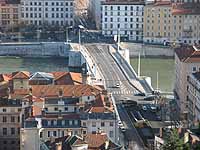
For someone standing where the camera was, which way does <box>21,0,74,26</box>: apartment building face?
facing the viewer

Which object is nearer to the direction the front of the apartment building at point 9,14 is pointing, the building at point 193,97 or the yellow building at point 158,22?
the building

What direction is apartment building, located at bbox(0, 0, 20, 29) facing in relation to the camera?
toward the camera

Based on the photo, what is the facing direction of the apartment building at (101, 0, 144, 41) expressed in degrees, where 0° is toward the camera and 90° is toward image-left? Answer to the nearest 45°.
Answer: approximately 0°

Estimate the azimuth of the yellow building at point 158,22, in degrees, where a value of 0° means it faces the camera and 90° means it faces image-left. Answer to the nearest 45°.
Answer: approximately 0°

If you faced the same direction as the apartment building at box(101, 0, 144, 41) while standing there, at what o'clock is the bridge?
The bridge is roughly at 12 o'clock from the apartment building.

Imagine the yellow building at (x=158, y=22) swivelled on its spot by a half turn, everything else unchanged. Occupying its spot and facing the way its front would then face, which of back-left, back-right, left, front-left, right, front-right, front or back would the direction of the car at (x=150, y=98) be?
back

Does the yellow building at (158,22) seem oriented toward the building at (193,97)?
yes

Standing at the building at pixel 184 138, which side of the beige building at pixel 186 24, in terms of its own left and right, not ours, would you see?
front

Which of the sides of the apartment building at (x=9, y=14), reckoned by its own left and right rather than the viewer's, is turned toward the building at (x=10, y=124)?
front

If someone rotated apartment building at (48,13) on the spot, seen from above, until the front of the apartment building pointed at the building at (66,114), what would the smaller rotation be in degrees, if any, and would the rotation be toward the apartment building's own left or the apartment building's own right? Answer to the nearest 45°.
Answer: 0° — it already faces it

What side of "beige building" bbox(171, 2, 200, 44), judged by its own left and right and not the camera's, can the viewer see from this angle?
front
